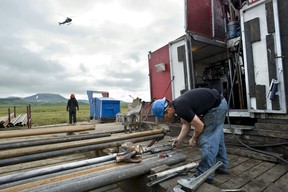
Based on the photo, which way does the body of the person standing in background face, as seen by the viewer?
toward the camera

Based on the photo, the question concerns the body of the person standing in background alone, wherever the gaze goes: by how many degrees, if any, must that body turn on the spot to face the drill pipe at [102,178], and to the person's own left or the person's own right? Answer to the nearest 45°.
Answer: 0° — they already face it

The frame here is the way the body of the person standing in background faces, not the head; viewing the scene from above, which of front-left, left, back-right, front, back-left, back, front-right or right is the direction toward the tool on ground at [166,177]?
front

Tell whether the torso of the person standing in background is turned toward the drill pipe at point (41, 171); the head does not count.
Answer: yes

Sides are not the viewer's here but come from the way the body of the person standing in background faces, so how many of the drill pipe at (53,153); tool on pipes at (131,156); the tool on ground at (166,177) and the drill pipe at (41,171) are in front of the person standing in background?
4

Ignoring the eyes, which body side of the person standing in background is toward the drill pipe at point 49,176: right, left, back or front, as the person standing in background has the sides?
front

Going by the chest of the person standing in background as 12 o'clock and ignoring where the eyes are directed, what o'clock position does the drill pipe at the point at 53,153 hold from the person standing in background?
The drill pipe is roughly at 12 o'clock from the person standing in background.

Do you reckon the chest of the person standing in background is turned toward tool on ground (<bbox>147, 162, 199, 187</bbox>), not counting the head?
yes
